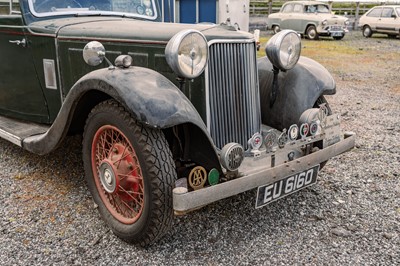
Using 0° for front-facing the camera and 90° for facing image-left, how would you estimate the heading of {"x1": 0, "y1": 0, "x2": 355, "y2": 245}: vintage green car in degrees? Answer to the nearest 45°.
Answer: approximately 315°

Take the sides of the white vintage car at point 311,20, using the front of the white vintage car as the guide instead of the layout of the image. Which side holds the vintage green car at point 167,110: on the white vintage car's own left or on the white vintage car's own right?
on the white vintage car's own right

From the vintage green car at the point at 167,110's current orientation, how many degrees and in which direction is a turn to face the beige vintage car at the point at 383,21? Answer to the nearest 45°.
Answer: approximately 90° to its left

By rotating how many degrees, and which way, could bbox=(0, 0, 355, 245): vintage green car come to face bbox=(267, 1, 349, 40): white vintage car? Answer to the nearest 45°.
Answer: approximately 135° to its left

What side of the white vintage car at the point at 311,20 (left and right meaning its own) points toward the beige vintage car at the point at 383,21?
left

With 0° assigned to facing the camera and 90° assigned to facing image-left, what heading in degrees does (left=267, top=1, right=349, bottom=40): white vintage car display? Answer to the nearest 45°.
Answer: approximately 315°
